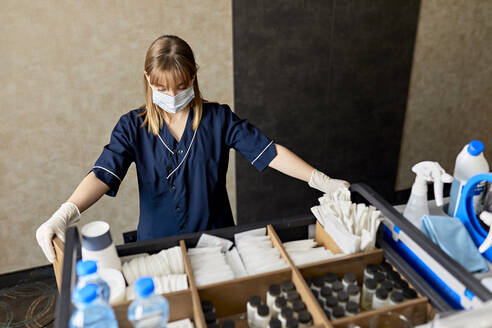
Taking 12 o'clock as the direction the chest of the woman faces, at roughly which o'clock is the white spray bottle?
The white spray bottle is roughly at 10 o'clock from the woman.

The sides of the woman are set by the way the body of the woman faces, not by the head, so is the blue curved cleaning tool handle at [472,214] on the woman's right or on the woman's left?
on the woman's left

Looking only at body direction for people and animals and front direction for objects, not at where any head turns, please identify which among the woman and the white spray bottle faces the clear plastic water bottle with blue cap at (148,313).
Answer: the woman

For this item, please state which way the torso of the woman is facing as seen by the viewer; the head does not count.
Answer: toward the camera

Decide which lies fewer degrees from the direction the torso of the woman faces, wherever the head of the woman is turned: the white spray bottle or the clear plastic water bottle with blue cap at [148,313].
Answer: the clear plastic water bottle with blue cap

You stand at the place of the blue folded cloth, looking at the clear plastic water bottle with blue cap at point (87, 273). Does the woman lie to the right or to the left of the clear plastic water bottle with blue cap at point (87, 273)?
right

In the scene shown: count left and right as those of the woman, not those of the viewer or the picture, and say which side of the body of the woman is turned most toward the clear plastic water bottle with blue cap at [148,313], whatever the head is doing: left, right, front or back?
front

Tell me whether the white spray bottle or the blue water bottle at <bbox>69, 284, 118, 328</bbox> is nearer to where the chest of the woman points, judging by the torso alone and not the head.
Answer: the blue water bottle
